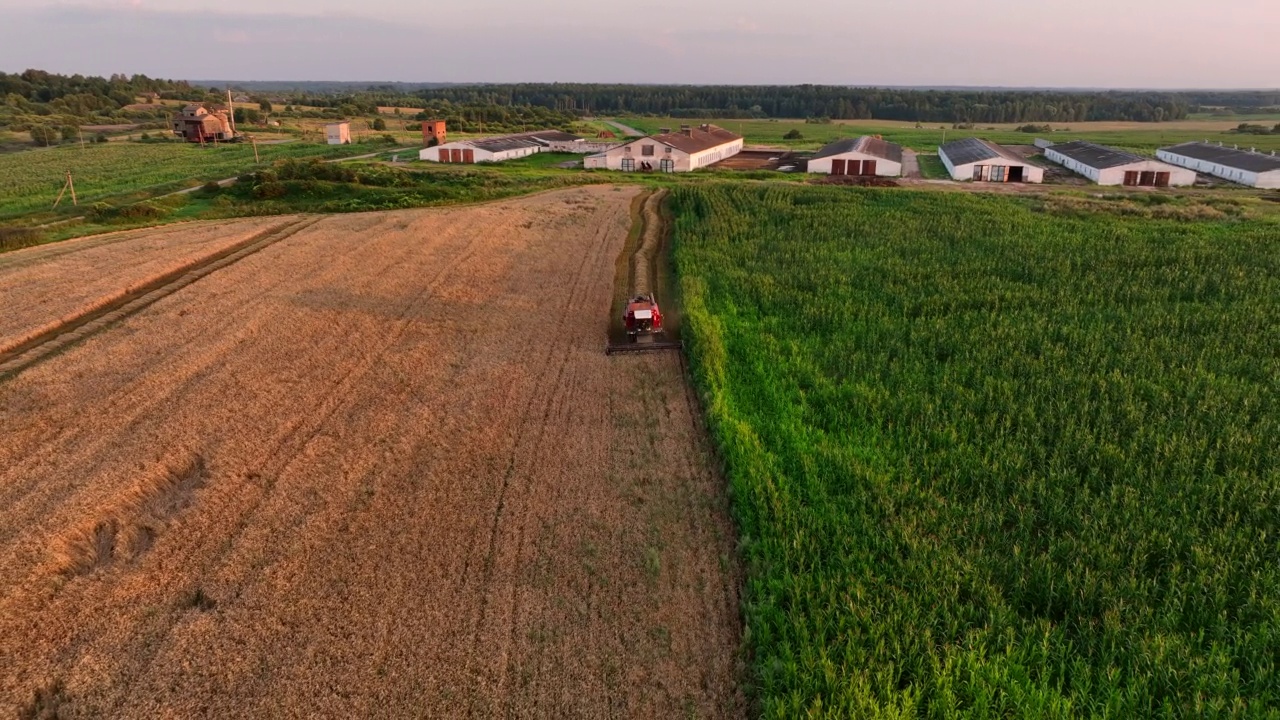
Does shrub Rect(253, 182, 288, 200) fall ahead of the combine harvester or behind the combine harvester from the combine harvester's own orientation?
behind

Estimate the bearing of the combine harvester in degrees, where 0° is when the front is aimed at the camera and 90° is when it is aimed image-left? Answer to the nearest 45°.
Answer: approximately 0°
